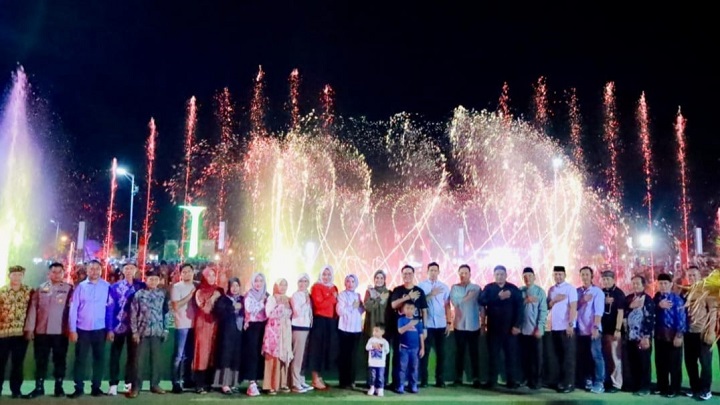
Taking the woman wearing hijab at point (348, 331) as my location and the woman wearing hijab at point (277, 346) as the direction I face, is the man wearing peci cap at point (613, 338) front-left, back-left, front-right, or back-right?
back-left

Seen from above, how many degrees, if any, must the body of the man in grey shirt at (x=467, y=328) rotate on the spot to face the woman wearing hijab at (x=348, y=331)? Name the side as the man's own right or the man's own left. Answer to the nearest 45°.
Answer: approximately 90° to the man's own right

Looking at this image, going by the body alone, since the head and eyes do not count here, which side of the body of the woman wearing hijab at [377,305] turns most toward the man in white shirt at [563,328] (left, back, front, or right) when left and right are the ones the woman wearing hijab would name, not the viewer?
left

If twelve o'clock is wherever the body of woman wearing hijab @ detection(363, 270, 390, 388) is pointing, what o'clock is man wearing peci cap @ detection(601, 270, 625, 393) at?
The man wearing peci cap is roughly at 9 o'clock from the woman wearing hijab.

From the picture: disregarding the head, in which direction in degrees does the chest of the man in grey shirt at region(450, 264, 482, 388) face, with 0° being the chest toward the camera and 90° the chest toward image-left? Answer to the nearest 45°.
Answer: approximately 0°
